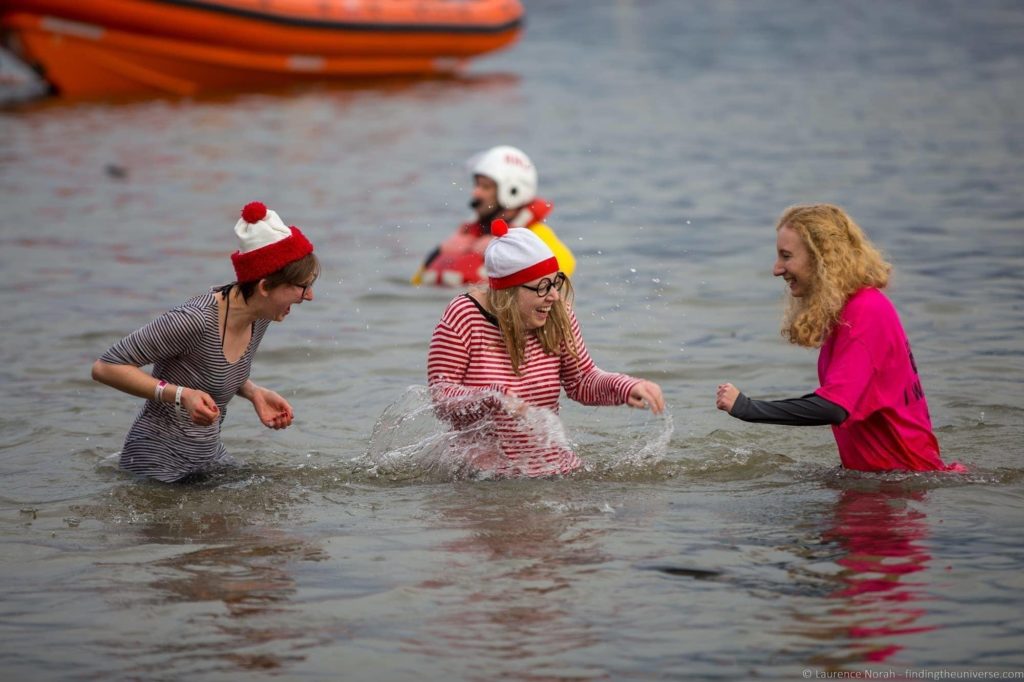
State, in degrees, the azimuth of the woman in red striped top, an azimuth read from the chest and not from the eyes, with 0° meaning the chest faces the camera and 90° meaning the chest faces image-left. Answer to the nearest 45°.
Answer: approximately 315°

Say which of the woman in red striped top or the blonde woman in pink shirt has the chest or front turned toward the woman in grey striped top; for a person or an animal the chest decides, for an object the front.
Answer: the blonde woman in pink shirt

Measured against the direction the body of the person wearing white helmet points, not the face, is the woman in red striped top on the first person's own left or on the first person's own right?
on the first person's own left

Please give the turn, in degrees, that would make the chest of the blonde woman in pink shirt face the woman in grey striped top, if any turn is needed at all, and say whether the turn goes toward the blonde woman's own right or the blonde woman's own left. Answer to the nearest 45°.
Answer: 0° — they already face them

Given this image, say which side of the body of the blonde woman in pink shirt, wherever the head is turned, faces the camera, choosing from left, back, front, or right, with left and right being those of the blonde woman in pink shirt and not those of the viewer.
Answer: left

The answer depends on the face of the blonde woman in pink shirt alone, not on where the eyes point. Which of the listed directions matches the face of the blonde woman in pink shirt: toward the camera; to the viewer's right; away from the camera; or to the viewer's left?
to the viewer's left

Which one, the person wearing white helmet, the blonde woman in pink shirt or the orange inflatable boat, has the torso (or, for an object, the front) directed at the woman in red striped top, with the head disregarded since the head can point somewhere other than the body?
the blonde woman in pink shirt

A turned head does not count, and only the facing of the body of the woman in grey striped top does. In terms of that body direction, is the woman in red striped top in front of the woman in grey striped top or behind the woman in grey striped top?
in front
